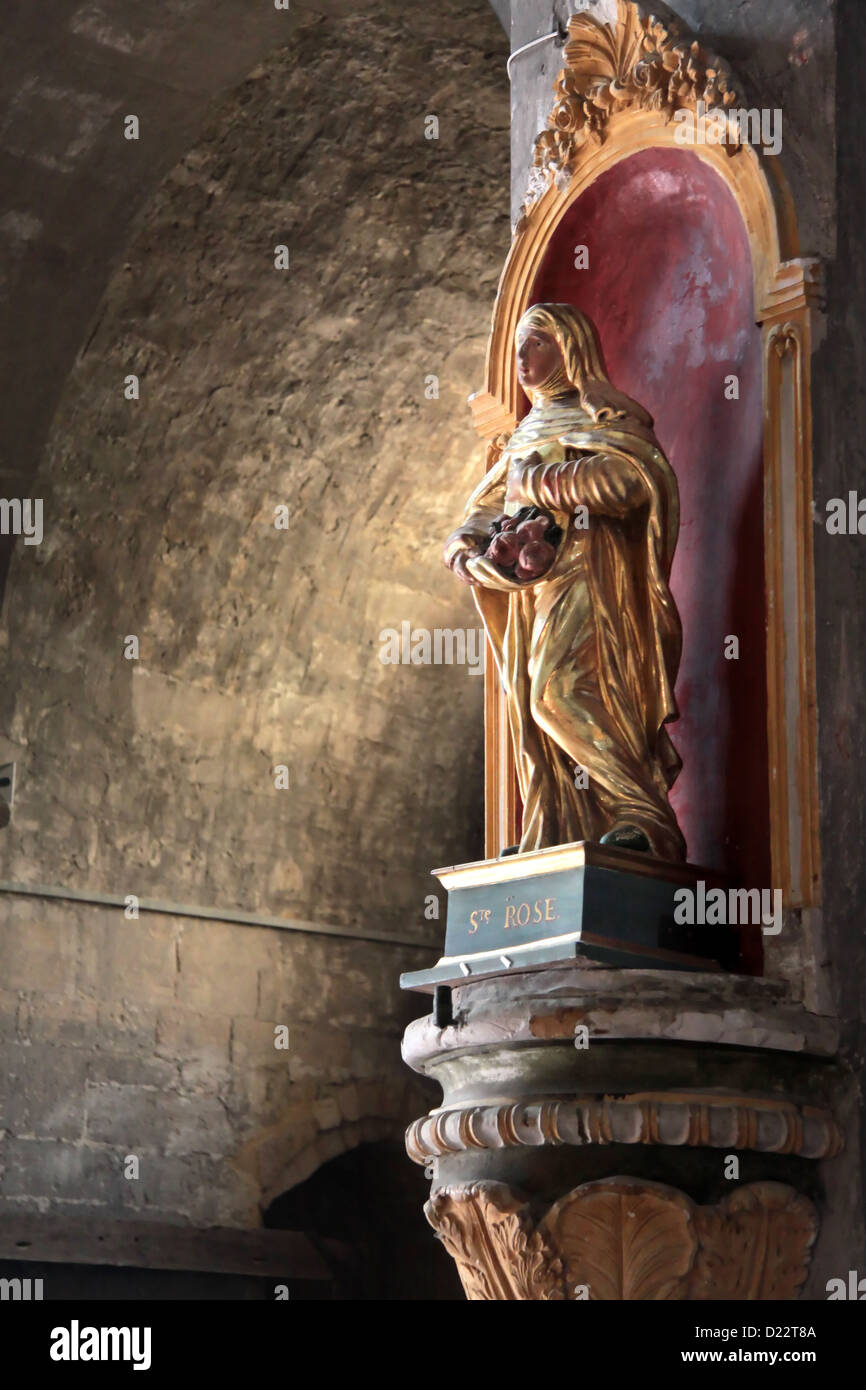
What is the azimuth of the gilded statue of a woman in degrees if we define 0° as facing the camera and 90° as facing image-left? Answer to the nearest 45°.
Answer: approximately 45°
